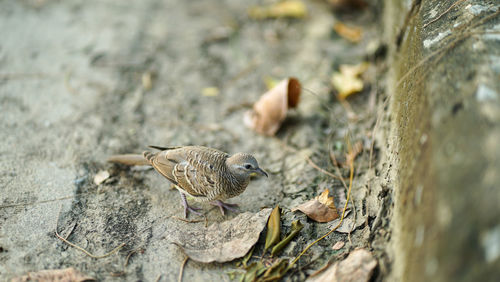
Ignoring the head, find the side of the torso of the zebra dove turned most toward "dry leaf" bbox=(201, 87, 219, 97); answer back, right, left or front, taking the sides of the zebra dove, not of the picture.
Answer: left

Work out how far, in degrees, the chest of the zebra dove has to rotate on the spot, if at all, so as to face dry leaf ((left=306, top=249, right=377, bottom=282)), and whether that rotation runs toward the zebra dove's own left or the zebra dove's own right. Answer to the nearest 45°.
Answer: approximately 45° to the zebra dove's own right

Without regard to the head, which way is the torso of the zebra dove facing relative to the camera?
to the viewer's right

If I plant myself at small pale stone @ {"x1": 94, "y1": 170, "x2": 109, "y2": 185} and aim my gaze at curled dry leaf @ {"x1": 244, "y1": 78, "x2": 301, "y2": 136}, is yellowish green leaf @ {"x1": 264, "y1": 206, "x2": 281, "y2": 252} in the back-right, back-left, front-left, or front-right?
front-right

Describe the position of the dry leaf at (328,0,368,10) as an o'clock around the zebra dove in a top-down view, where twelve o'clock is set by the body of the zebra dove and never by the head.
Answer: The dry leaf is roughly at 10 o'clock from the zebra dove.

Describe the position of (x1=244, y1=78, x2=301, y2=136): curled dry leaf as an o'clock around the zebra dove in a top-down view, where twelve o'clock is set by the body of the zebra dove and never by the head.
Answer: The curled dry leaf is roughly at 10 o'clock from the zebra dove.

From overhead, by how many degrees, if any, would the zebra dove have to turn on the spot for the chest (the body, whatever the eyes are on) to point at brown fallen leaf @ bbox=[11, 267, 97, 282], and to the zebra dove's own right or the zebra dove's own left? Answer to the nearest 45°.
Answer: approximately 135° to the zebra dove's own right

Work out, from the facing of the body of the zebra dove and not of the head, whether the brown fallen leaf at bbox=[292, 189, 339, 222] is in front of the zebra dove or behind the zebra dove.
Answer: in front

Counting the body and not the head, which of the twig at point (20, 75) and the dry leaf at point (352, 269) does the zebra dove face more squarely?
the dry leaf

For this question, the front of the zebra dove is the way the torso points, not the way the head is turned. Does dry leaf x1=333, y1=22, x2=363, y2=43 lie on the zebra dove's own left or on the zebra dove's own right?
on the zebra dove's own left

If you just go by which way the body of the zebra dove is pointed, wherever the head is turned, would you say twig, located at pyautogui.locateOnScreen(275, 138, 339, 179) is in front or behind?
in front

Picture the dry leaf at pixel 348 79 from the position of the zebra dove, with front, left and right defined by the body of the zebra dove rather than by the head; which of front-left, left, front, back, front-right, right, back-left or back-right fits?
front-left

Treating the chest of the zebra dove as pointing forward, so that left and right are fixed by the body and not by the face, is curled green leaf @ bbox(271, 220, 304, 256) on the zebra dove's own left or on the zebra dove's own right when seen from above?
on the zebra dove's own right
